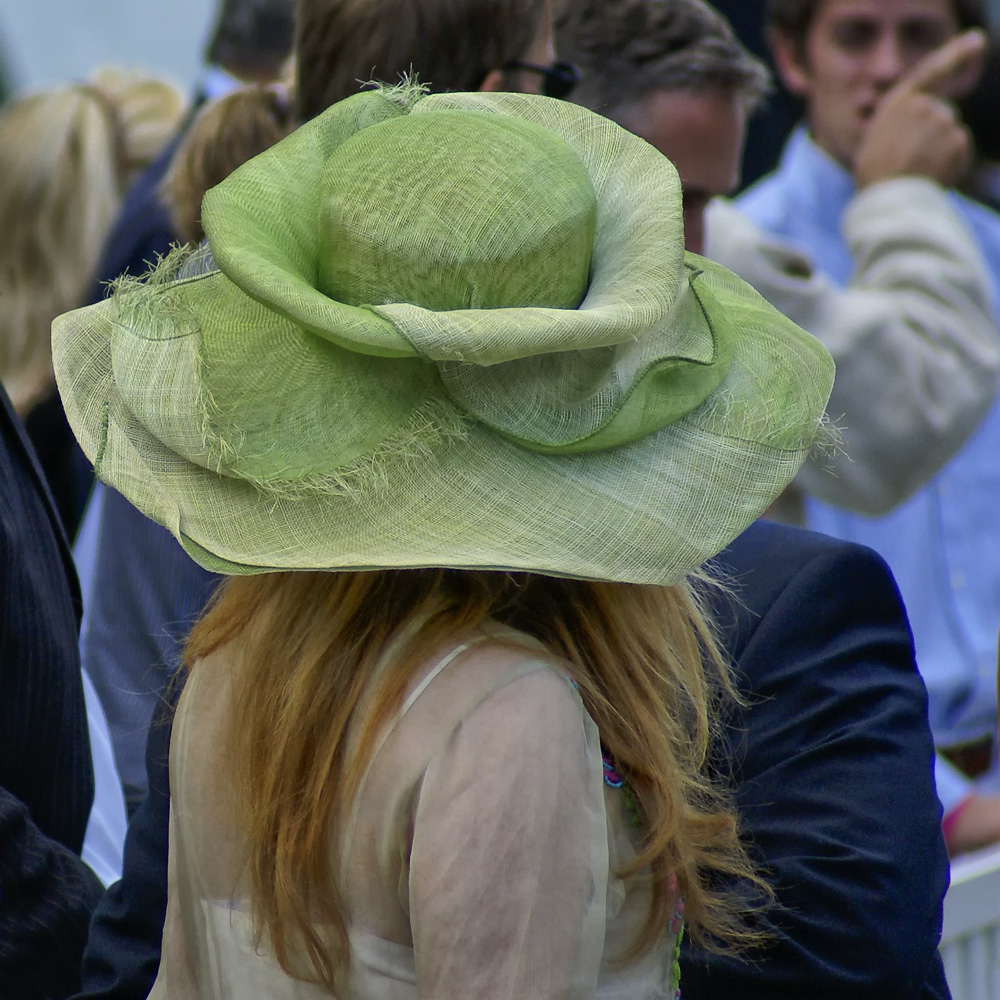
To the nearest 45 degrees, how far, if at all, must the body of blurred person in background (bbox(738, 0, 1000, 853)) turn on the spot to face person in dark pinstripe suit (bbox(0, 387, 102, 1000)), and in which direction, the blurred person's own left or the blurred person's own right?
0° — they already face them

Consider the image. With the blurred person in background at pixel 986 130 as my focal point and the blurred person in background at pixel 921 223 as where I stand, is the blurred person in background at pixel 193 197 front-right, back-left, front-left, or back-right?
back-left

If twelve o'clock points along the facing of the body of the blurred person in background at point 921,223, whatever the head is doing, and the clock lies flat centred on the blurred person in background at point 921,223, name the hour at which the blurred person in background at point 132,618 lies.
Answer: the blurred person in background at point 132,618 is roughly at 1 o'clock from the blurred person in background at point 921,223.

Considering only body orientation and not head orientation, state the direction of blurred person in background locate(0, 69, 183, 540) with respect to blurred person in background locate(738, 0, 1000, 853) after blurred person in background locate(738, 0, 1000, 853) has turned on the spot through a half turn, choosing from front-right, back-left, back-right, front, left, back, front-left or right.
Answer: left

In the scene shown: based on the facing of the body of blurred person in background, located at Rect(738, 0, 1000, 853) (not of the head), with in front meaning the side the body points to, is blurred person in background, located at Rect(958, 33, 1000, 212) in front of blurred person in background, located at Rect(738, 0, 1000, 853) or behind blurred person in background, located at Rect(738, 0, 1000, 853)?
behind

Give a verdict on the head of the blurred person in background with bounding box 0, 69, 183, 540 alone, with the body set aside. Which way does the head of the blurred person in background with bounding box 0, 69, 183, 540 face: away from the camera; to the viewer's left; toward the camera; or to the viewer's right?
away from the camera

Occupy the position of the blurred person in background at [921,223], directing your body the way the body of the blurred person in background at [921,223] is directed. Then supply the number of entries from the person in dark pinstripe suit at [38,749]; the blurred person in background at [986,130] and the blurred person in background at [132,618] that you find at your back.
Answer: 1

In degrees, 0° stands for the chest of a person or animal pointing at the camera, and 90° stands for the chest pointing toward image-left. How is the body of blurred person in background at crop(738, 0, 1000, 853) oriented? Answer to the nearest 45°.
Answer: approximately 0°
